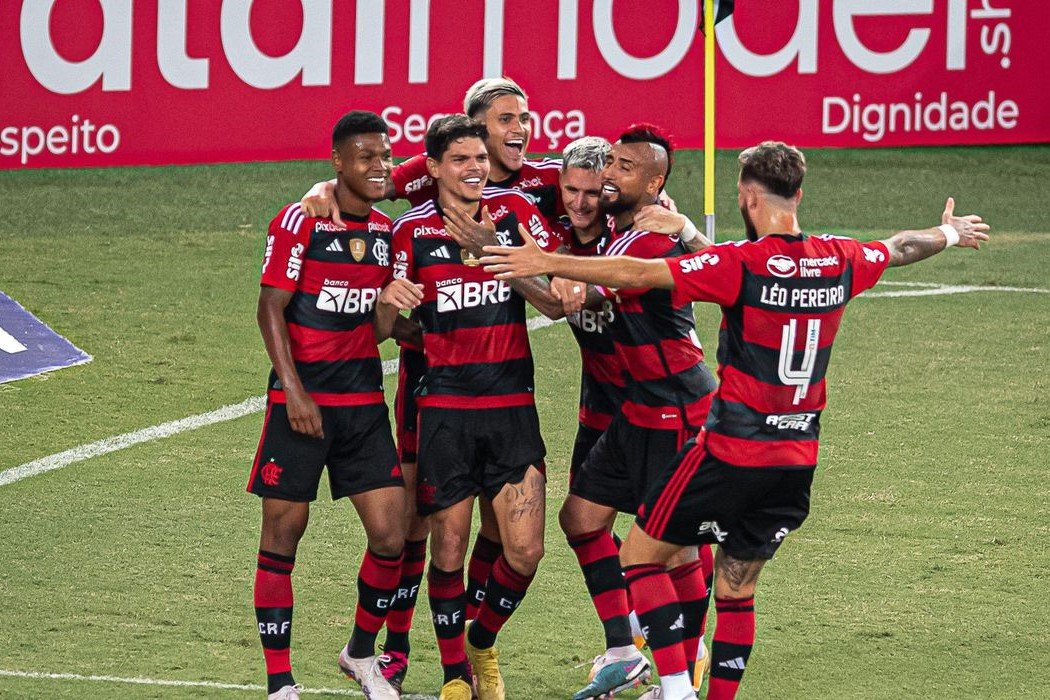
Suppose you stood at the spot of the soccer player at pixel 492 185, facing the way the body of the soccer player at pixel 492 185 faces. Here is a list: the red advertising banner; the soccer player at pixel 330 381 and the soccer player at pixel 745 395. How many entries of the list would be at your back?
1

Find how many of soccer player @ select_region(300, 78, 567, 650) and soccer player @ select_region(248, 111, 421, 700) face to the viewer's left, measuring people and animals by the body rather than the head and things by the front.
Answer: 0

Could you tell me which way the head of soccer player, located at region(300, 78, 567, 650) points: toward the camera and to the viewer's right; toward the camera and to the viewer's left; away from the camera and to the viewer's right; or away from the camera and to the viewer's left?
toward the camera and to the viewer's right

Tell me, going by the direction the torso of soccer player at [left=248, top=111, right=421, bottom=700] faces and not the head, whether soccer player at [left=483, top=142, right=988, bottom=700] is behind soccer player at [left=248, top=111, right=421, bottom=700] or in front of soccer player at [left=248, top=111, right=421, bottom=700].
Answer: in front

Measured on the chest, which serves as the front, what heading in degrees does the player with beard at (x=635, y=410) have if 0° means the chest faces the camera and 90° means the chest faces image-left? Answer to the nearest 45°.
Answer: approximately 90°

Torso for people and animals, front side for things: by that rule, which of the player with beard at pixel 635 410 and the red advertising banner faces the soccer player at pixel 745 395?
the red advertising banner

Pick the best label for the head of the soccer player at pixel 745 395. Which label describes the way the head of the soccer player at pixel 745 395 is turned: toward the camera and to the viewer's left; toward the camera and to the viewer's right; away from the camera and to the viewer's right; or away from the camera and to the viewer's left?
away from the camera and to the viewer's left

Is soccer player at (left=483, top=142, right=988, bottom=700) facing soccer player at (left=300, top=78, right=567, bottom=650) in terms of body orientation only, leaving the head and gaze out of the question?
yes

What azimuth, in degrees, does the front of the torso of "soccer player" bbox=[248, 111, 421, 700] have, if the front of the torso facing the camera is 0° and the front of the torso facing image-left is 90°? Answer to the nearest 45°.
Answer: approximately 315°
